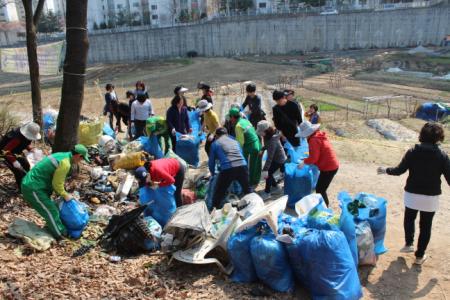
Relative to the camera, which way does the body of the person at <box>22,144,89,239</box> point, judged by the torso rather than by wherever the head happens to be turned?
to the viewer's right

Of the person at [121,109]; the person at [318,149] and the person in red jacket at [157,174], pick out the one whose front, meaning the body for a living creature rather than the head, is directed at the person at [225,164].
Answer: the person at [318,149]

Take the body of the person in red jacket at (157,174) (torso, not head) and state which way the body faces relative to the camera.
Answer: to the viewer's left

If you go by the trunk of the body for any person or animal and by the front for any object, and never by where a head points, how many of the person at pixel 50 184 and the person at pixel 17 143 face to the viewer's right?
2

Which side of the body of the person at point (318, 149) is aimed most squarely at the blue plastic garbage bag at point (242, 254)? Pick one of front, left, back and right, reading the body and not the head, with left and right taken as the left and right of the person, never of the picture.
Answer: left

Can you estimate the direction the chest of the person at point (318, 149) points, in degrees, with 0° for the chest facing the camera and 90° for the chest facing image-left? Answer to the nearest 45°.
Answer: approximately 90°

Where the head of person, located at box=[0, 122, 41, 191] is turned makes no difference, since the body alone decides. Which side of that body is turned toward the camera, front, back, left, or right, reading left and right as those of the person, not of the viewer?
right

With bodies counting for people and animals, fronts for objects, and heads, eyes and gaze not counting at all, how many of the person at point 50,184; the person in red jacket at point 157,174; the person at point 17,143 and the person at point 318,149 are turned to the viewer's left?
2

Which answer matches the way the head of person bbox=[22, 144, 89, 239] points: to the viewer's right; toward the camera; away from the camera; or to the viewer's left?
to the viewer's right
